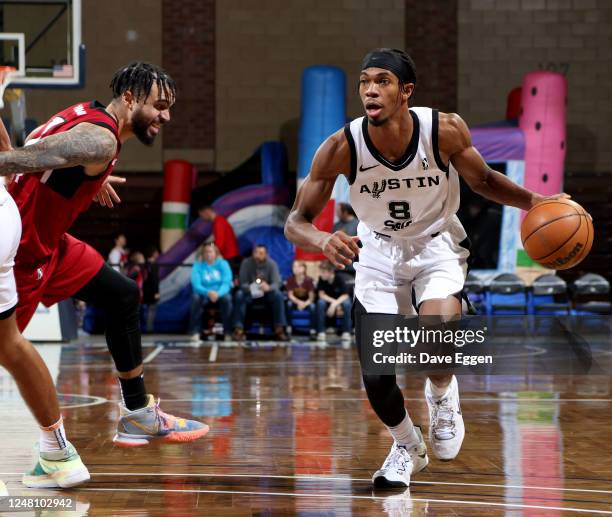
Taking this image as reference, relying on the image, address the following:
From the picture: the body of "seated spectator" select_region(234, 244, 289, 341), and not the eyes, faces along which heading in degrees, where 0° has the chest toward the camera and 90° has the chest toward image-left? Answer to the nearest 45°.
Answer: approximately 0°

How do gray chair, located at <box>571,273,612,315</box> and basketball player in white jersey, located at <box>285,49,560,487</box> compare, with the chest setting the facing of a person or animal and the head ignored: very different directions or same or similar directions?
same or similar directions

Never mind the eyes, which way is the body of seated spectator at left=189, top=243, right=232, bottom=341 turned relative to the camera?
toward the camera

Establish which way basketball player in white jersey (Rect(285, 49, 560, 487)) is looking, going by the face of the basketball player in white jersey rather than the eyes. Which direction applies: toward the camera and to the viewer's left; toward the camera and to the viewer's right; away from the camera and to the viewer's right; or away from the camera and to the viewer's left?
toward the camera and to the viewer's left

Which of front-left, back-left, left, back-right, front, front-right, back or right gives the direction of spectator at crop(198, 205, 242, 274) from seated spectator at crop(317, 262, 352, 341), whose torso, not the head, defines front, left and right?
back-right

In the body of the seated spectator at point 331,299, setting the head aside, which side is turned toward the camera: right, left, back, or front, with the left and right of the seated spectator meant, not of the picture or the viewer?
front

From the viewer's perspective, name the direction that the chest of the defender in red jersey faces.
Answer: to the viewer's right

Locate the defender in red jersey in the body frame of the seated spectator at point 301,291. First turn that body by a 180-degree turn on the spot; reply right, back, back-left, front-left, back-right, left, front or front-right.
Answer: back

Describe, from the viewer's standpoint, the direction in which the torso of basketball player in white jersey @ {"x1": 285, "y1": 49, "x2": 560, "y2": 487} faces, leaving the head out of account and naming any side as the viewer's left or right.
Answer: facing the viewer

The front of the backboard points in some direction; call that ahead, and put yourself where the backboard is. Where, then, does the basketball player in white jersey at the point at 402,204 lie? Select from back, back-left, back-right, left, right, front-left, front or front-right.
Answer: front

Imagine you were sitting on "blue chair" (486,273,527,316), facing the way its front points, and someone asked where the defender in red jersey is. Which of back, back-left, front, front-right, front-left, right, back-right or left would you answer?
front
